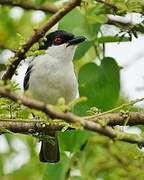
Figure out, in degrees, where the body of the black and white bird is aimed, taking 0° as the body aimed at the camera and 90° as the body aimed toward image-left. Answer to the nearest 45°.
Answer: approximately 315°
